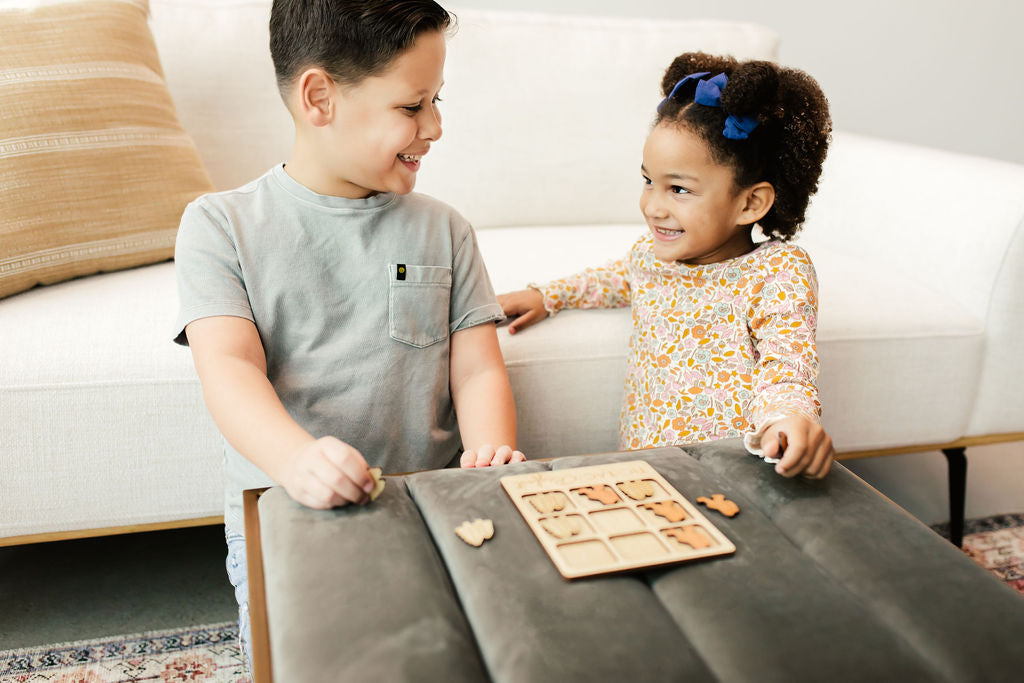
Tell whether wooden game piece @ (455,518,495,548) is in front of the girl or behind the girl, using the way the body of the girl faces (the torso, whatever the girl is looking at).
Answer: in front

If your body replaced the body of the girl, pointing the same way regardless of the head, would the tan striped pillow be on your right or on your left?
on your right

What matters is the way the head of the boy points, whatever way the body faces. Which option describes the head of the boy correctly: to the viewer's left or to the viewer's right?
to the viewer's right

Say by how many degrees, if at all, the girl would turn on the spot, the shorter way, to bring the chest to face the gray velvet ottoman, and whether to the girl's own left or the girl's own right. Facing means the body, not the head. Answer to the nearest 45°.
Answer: approximately 45° to the girl's own left

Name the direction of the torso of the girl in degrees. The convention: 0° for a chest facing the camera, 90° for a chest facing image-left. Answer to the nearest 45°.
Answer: approximately 45°

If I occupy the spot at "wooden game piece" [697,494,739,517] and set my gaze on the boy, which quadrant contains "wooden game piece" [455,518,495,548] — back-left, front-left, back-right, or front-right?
front-left
